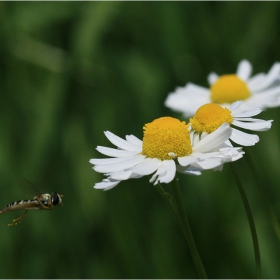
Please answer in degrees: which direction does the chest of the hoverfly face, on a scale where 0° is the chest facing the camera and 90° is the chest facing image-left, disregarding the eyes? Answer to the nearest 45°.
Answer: approximately 270°
